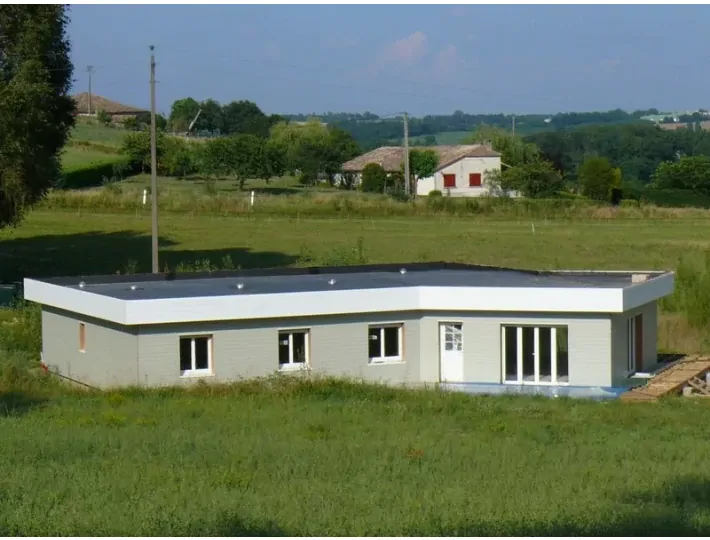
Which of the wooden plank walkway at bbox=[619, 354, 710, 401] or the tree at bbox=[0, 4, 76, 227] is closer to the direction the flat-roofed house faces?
the wooden plank walkway

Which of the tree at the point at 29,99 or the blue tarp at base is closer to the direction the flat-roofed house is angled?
the blue tarp at base

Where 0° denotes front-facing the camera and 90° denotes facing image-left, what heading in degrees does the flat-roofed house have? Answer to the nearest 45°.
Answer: approximately 0°

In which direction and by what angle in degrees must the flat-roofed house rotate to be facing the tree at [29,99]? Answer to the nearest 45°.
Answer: approximately 135° to its right

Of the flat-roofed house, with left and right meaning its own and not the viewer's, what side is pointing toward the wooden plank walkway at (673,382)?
left

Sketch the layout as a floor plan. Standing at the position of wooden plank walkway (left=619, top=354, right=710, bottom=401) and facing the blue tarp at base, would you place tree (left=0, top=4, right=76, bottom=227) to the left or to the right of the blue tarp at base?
right
